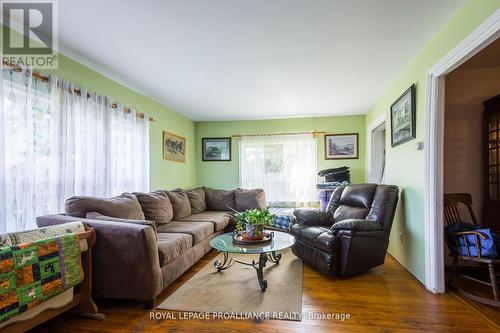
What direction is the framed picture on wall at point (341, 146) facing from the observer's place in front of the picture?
facing the viewer

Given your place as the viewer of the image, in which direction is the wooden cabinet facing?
facing the viewer and to the left of the viewer

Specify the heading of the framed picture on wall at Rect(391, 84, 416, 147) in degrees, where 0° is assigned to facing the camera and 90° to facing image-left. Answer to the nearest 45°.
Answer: approximately 45°

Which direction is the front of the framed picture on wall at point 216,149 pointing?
toward the camera

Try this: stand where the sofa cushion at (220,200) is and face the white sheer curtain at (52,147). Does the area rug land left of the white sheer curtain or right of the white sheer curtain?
left

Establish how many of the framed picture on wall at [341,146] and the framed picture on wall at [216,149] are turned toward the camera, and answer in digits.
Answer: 2

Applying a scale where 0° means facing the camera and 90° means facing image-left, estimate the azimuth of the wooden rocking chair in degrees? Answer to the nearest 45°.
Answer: approximately 315°

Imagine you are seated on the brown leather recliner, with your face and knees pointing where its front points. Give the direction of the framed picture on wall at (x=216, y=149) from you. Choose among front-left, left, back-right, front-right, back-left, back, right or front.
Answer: right

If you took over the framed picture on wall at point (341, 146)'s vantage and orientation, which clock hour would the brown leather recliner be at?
The brown leather recliner is roughly at 12 o'clock from the framed picture on wall.

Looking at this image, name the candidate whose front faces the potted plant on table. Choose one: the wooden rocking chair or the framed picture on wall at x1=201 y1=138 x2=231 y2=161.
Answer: the framed picture on wall

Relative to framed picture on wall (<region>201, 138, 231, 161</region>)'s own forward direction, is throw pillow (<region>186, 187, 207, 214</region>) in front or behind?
in front

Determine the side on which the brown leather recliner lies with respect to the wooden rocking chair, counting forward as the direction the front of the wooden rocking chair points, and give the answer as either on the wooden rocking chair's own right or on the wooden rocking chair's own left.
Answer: on the wooden rocking chair's own right
